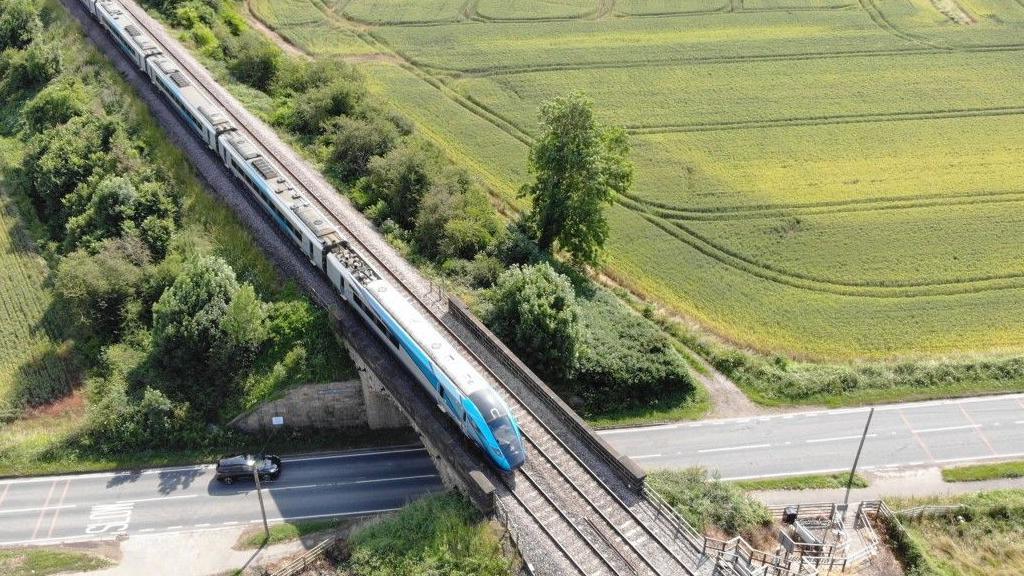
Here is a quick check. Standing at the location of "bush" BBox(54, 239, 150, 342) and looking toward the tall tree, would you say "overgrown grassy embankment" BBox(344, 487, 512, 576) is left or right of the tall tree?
right

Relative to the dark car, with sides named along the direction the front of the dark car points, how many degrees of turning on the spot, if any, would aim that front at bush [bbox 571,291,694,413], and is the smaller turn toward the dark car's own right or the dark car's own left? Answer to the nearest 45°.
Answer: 0° — it already faces it

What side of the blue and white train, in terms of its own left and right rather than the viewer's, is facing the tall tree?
left

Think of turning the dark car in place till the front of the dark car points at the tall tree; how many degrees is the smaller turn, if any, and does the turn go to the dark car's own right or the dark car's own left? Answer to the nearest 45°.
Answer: approximately 45° to the dark car's own left

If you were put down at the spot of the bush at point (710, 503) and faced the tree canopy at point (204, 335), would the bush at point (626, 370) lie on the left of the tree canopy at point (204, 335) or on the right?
right

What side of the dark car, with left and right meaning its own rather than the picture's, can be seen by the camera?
right

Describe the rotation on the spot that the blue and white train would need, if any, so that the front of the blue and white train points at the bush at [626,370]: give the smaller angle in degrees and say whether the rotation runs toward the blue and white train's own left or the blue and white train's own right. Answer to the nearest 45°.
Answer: approximately 45° to the blue and white train's own left

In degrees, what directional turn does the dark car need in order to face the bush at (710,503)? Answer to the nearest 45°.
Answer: approximately 45° to its right

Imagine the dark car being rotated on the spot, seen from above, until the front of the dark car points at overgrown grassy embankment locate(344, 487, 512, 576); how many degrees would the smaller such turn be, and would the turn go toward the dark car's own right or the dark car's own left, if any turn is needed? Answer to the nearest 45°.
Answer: approximately 45° to the dark car's own right
